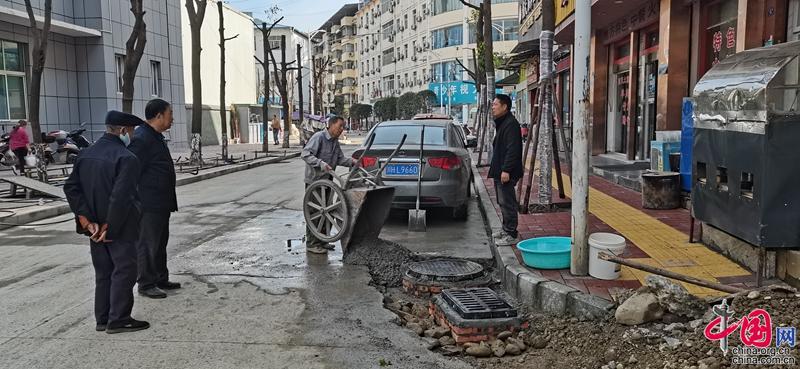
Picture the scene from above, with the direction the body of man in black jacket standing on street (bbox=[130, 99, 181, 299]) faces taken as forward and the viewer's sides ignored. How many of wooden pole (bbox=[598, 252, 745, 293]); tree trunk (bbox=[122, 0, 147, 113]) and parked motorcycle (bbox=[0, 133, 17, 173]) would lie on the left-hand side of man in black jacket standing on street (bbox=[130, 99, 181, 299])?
2

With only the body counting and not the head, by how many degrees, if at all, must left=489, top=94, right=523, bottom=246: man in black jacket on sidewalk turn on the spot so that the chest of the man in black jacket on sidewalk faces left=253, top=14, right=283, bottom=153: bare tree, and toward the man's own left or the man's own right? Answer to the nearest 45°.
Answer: approximately 45° to the man's own right

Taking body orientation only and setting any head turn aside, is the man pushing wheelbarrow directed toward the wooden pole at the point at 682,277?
yes

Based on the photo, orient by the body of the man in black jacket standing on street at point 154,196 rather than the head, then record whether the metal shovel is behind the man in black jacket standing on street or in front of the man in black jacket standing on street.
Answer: in front

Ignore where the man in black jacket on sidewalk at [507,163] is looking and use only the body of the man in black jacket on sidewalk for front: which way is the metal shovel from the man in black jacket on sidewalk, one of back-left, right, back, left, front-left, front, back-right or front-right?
front-right

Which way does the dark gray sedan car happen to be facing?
away from the camera

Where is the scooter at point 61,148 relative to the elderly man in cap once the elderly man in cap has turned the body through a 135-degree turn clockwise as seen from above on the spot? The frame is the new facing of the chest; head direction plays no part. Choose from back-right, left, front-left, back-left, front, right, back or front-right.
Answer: back

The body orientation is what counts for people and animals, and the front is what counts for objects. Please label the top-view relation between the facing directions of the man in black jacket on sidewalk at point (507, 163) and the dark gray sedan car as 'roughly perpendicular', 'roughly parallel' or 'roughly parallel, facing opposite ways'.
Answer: roughly perpendicular

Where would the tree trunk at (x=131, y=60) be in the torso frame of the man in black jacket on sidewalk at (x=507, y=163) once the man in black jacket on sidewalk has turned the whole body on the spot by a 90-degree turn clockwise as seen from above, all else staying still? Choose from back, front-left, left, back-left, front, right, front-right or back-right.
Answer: front-left

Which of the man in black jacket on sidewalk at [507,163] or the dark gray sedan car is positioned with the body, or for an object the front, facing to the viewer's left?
the man in black jacket on sidewalk

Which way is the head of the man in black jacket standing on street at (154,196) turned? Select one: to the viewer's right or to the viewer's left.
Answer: to the viewer's right

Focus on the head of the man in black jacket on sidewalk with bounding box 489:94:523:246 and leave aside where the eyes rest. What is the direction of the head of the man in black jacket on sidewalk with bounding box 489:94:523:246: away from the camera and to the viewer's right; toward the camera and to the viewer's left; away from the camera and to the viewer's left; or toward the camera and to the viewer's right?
toward the camera and to the viewer's left

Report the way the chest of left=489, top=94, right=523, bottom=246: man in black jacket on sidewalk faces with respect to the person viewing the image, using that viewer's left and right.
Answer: facing to the left of the viewer

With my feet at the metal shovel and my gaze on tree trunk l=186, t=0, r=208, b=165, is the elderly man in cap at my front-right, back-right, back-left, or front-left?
back-left

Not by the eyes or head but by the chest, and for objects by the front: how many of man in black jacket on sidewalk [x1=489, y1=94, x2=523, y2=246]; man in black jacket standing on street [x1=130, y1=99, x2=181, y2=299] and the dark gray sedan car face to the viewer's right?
1

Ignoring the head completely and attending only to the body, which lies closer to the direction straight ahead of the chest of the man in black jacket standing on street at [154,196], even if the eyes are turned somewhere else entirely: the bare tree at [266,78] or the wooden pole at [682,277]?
the wooden pole

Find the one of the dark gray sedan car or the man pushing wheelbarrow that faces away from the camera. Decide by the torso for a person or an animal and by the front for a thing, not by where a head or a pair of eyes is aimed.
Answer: the dark gray sedan car

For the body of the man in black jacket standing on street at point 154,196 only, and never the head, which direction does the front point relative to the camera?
to the viewer's right
